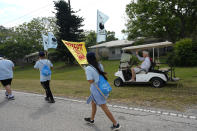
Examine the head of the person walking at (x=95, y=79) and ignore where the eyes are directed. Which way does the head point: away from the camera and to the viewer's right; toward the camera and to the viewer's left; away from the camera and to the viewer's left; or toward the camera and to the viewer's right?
away from the camera and to the viewer's left

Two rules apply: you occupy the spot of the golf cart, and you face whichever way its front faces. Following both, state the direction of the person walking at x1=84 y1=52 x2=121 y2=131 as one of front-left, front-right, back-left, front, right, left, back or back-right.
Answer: left

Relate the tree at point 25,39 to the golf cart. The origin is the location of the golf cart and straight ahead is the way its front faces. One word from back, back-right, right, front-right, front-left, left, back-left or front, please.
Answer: front-right

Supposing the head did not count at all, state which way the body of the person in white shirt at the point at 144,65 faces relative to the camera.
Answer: to the viewer's left

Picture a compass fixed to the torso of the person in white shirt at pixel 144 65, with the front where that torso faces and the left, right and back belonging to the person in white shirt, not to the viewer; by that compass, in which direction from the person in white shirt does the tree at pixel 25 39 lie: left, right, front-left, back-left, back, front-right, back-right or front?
front-right

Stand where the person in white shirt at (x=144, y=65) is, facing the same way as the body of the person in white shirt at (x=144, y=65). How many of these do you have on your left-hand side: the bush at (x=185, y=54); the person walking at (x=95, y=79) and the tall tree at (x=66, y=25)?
1

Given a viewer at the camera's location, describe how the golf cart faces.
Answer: facing to the left of the viewer

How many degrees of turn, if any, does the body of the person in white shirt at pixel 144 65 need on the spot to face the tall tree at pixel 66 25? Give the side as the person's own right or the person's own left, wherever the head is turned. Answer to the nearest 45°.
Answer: approximately 45° to the person's own right
